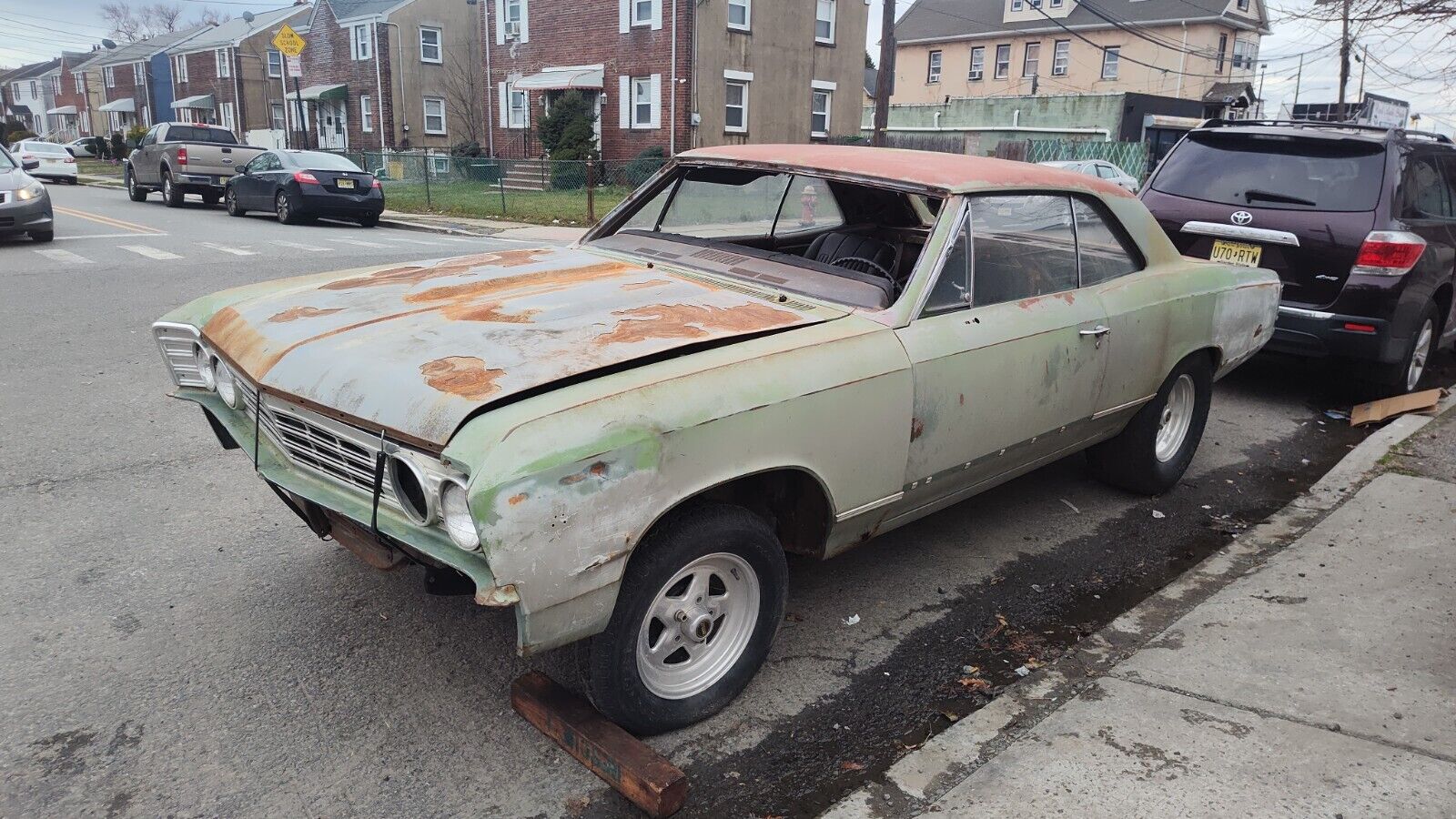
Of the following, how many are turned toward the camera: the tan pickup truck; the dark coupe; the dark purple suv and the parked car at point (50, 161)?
0

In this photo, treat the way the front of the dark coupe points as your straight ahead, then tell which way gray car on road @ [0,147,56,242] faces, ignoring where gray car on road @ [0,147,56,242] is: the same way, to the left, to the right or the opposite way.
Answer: the opposite way

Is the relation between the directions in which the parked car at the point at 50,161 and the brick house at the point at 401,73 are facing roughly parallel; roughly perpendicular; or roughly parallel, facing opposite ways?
roughly perpendicular

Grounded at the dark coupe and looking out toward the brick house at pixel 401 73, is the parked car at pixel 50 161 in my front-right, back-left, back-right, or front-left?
front-left

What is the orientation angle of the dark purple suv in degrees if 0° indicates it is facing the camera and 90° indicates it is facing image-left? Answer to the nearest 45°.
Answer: approximately 225°

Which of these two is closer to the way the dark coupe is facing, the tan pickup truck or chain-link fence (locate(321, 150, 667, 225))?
the tan pickup truck

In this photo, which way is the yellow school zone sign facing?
toward the camera

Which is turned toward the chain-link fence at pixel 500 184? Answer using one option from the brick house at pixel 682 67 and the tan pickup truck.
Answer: the brick house

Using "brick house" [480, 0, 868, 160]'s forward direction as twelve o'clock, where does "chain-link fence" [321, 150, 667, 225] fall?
The chain-link fence is roughly at 12 o'clock from the brick house.

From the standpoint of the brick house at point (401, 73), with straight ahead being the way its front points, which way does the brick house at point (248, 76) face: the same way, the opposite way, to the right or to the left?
the same way

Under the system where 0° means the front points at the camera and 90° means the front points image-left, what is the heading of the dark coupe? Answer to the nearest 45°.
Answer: approximately 135°

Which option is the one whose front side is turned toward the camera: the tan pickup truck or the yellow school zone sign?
the yellow school zone sign

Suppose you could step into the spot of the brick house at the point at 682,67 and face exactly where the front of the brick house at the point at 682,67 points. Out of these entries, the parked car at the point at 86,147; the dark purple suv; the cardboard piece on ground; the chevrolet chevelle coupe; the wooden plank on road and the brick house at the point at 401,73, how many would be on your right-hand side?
2

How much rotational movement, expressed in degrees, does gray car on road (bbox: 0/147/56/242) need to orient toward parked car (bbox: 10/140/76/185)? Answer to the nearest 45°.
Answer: approximately 135° to its left

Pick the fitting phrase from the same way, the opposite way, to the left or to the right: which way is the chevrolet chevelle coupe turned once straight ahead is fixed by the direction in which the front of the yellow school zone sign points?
to the right
